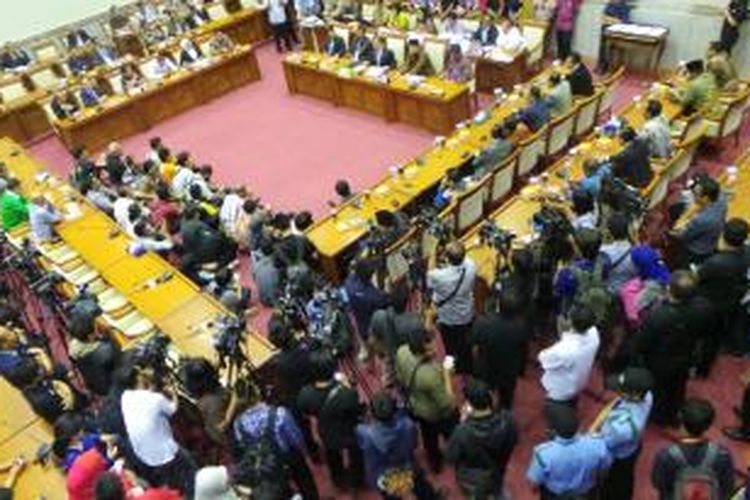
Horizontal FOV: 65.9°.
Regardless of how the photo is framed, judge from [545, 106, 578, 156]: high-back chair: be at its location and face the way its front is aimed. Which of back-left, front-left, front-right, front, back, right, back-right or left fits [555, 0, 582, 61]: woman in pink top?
front-right

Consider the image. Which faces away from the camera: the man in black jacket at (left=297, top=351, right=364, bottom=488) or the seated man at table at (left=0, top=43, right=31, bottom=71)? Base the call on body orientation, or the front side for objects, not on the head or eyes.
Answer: the man in black jacket

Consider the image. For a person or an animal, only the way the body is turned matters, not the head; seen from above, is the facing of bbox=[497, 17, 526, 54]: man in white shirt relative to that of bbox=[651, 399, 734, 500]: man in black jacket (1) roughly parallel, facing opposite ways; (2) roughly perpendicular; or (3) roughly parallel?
roughly parallel, facing opposite ways

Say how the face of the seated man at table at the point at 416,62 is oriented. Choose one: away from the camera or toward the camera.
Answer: toward the camera

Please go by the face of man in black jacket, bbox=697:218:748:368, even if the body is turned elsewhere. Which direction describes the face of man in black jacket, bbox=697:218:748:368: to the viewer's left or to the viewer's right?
to the viewer's left

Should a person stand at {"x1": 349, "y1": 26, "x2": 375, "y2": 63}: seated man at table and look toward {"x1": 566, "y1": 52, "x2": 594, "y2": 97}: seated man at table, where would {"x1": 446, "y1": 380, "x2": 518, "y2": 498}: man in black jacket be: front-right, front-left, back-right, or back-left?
front-right

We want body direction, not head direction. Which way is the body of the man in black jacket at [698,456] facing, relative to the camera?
away from the camera

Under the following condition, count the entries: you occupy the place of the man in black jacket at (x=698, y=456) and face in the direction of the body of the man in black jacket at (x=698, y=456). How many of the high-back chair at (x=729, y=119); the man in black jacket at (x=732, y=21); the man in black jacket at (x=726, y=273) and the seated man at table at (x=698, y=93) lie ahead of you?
4

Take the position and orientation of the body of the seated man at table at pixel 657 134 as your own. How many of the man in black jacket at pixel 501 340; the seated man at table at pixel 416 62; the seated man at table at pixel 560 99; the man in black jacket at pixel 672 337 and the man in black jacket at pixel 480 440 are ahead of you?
2

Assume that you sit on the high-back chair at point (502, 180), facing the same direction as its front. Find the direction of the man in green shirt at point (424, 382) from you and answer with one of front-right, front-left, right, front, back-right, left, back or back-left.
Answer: back-left

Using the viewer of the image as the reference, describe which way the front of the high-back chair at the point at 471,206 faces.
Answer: facing away from the viewer and to the left of the viewer

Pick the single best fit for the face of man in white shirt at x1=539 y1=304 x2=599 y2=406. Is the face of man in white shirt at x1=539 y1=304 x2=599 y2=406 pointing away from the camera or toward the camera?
away from the camera

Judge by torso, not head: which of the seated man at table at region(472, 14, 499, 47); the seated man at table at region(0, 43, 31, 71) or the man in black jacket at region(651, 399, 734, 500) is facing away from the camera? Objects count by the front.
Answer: the man in black jacket

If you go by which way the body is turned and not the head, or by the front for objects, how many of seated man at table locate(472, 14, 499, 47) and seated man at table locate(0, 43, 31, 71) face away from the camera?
0

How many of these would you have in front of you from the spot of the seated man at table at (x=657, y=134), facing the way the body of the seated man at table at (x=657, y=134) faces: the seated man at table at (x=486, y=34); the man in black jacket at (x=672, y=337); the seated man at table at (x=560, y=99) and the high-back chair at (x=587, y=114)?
3

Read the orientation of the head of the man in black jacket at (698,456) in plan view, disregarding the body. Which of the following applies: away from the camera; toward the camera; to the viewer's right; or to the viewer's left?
away from the camera

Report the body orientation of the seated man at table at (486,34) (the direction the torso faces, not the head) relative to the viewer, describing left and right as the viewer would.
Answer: facing the viewer and to the left of the viewer

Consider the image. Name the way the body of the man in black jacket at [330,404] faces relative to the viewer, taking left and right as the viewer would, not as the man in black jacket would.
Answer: facing away from the viewer

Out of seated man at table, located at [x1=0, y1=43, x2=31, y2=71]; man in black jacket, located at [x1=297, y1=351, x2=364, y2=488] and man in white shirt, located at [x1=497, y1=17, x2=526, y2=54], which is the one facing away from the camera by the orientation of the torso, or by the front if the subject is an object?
the man in black jacket

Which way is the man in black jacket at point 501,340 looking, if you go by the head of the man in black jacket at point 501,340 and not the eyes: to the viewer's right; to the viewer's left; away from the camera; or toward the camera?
away from the camera

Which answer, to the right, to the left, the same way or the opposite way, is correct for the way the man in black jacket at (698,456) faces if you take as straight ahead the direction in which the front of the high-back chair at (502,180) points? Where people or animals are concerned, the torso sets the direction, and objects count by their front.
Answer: to the right

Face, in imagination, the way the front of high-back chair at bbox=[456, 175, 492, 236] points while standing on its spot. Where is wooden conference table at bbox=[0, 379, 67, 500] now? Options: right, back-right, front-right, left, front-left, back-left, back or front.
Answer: left

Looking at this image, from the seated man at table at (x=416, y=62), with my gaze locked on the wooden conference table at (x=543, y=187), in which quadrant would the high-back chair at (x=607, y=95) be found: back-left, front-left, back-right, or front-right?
front-left

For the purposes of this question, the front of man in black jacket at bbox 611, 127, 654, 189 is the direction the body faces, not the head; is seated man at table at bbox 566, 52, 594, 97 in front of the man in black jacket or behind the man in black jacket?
in front
